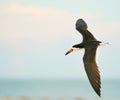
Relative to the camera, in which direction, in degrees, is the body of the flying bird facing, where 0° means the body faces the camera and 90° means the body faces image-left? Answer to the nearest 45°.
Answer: approximately 90°
